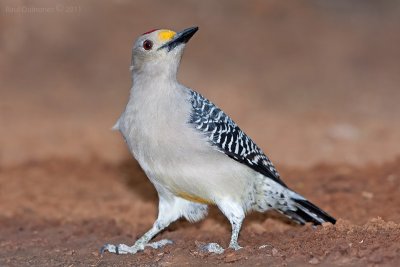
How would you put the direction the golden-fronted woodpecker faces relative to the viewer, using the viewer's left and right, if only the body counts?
facing the viewer and to the left of the viewer
